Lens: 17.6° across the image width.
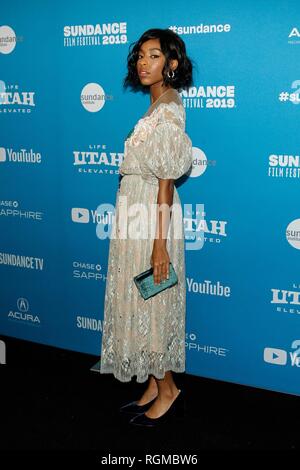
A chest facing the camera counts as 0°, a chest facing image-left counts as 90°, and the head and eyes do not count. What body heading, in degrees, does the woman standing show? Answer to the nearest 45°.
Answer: approximately 90°

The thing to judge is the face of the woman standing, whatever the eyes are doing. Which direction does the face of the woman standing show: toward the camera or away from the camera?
toward the camera
